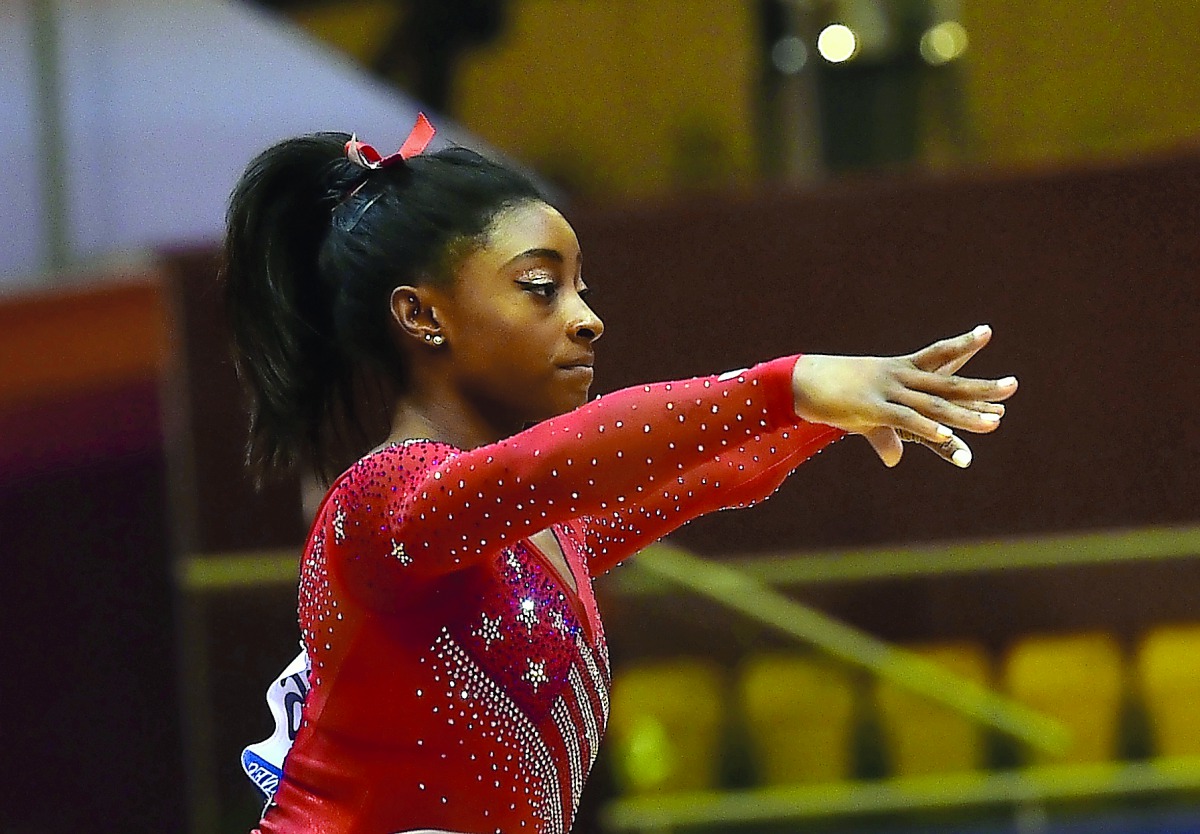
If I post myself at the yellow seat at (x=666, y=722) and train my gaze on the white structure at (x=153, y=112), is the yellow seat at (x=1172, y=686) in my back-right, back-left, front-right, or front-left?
back-right

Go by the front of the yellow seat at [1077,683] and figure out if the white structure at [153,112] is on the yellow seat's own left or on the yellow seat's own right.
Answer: on the yellow seat's own right

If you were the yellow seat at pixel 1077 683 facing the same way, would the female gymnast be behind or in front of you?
in front

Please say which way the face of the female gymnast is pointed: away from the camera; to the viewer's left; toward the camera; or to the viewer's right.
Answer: to the viewer's right

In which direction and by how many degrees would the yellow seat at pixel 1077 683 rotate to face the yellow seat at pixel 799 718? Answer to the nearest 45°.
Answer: approximately 45° to its right

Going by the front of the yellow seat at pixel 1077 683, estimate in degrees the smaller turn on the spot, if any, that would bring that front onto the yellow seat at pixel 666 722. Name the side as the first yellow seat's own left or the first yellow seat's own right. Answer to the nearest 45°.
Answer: approximately 45° to the first yellow seat's own right

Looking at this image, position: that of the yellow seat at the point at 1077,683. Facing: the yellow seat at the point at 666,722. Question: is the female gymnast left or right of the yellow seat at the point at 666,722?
left

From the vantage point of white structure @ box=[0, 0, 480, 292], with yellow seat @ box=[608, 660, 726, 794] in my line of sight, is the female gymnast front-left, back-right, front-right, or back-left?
front-right

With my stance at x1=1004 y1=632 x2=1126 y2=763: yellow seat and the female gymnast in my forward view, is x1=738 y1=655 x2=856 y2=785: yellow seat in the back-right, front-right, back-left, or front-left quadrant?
front-right

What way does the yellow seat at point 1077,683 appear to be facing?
toward the camera
